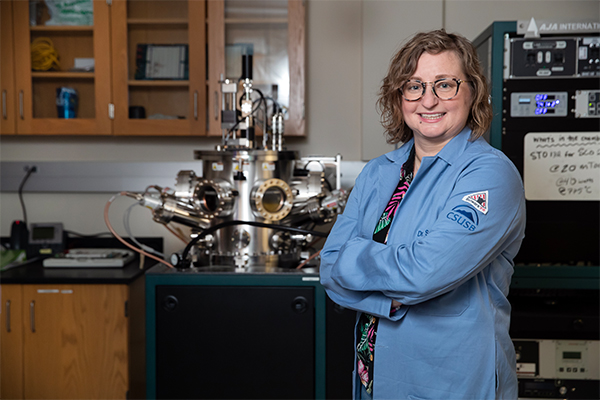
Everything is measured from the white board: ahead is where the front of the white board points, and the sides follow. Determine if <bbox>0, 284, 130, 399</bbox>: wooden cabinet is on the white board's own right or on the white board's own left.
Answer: on the white board's own right

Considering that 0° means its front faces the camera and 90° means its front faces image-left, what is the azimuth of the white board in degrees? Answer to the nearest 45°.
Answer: approximately 0°

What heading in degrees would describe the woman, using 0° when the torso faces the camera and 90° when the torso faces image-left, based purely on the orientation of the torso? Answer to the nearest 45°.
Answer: approximately 45°

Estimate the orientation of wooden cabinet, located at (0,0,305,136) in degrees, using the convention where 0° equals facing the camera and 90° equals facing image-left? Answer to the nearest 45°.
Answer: approximately 0°

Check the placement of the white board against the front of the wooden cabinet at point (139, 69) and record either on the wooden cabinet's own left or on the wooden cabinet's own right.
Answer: on the wooden cabinet's own left

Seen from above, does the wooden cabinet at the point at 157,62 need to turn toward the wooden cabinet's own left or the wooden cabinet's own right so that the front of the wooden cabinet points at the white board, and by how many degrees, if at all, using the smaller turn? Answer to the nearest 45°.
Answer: approximately 45° to the wooden cabinet's own left
